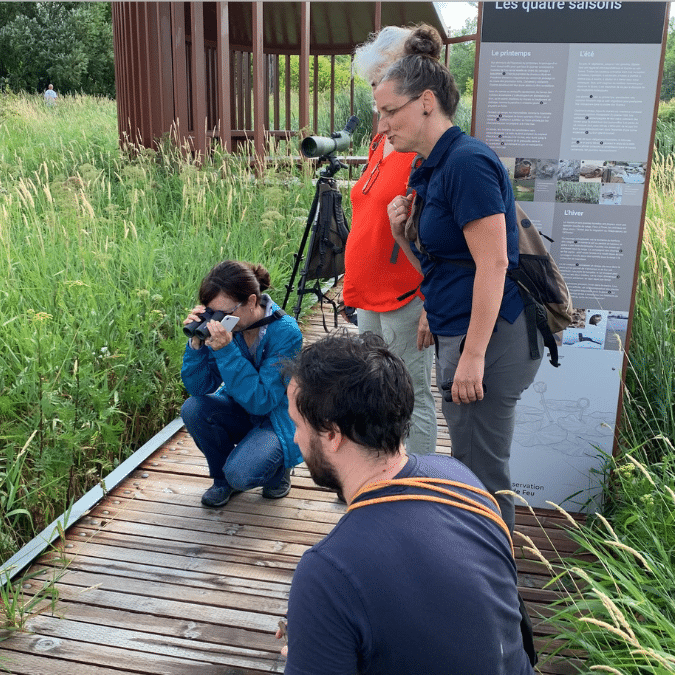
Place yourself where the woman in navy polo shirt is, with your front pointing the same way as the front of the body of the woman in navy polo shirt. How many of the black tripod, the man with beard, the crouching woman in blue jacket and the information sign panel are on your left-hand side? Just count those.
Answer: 1

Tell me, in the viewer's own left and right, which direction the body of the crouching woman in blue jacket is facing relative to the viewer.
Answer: facing the viewer and to the left of the viewer

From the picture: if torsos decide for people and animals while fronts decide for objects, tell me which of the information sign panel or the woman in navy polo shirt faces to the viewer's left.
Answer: the woman in navy polo shirt

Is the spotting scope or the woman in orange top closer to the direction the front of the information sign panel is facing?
the woman in orange top

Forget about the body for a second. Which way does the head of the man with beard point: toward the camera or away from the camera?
away from the camera

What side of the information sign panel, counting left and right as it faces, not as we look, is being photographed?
front

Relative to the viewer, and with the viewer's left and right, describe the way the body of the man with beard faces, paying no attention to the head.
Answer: facing away from the viewer and to the left of the viewer

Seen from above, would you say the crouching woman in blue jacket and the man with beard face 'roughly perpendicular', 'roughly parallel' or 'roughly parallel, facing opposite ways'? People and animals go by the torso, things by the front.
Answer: roughly perpendicular

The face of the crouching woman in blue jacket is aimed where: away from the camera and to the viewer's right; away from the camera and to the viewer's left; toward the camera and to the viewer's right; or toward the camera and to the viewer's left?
toward the camera and to the viewer's left

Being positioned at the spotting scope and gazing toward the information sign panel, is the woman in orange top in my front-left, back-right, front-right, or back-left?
front-right

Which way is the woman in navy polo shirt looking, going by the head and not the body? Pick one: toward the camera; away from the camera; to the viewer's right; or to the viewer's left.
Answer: to the viewer's left

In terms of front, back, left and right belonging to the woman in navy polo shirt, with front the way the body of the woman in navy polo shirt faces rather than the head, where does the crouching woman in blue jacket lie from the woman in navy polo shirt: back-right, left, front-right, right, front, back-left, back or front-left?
front-right

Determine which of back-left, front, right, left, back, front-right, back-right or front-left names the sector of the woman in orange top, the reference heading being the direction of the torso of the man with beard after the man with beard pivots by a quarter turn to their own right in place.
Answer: front-left

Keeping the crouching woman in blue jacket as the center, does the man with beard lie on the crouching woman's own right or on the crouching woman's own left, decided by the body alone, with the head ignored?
on the crouching woman's own left
